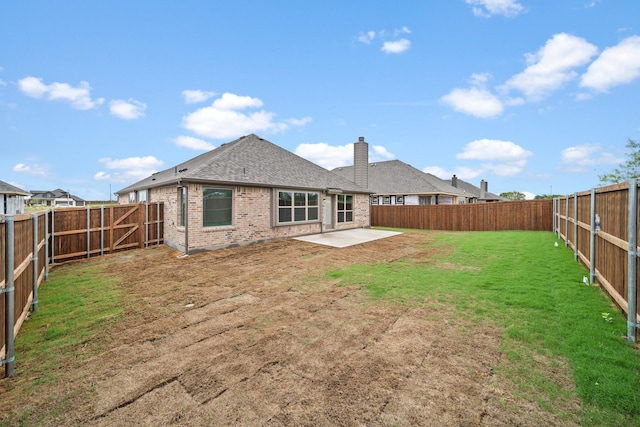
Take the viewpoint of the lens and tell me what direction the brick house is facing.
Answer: facing away from the viewer and to the left of the viewer

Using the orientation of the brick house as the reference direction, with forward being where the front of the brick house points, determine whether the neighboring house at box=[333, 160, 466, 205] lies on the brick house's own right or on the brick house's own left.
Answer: on the brick house's own right

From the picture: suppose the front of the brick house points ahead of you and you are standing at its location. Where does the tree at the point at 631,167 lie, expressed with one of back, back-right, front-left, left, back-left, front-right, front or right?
back-right

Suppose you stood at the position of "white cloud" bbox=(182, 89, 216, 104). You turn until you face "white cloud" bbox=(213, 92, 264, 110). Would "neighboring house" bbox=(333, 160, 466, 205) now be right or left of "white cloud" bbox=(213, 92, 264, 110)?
right

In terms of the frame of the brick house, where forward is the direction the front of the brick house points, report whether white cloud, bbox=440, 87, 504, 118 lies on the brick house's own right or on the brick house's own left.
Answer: on the brick house's own right

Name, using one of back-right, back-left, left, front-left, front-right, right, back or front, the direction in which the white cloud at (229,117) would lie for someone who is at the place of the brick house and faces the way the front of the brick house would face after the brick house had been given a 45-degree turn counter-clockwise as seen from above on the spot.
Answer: right

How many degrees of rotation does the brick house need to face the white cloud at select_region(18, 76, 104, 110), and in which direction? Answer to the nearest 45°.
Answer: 0° — it already faces it

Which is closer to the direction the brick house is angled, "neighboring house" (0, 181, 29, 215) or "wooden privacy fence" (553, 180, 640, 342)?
the neighboring house

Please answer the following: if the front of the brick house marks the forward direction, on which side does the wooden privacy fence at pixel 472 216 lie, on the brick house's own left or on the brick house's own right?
on the brick house's own right
